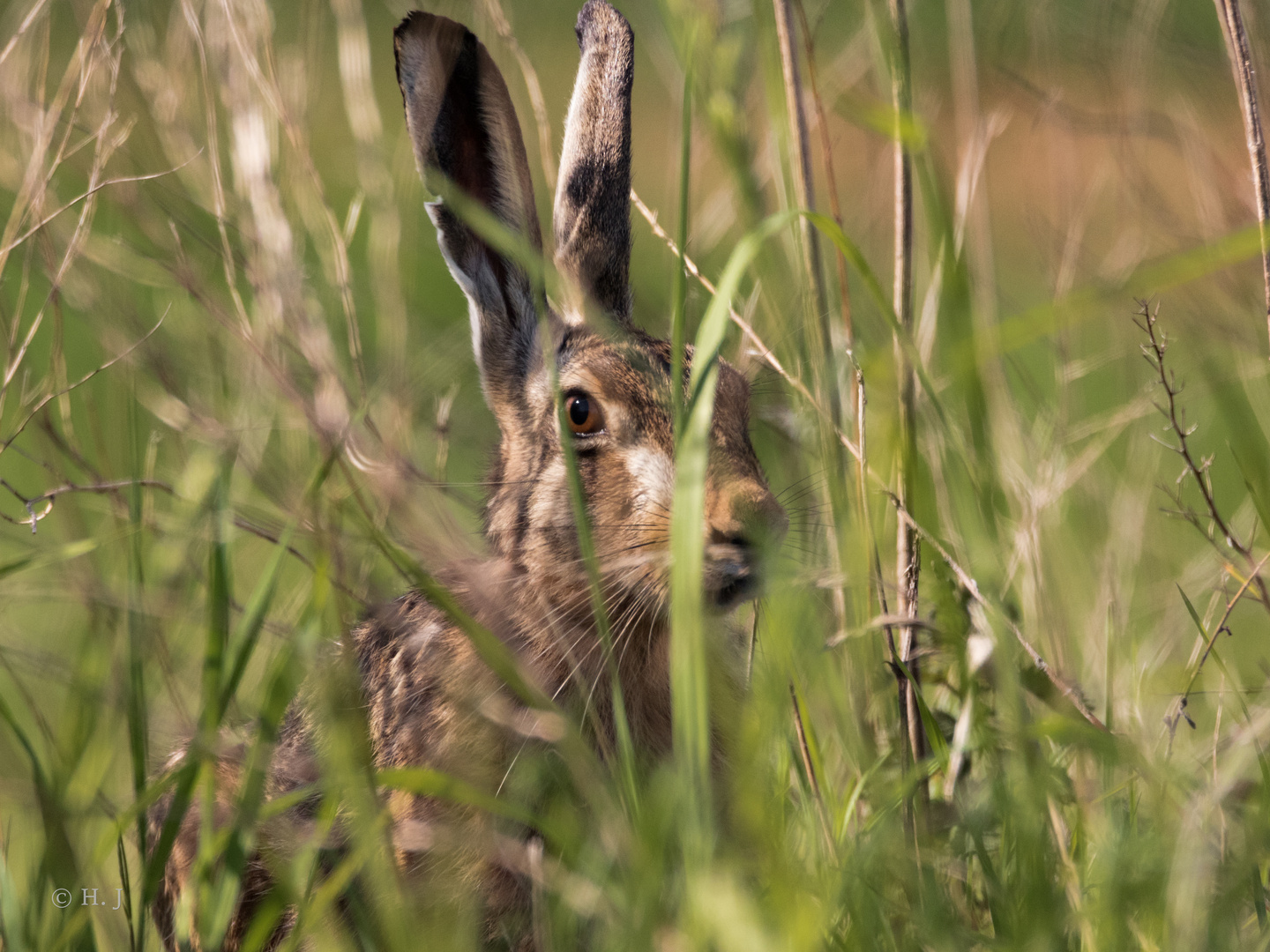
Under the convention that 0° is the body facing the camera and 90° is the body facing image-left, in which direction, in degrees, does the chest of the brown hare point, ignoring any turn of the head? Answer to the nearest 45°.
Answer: approximately 315°

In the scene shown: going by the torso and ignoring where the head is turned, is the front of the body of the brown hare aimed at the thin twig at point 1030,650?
yes

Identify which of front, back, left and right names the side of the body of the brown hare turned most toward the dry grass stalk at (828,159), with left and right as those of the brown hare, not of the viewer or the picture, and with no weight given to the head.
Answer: front

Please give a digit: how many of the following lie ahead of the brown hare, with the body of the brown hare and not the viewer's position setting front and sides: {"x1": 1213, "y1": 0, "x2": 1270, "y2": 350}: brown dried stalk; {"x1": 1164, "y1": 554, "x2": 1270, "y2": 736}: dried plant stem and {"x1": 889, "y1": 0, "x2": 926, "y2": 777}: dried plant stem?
3

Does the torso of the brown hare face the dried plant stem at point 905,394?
yes

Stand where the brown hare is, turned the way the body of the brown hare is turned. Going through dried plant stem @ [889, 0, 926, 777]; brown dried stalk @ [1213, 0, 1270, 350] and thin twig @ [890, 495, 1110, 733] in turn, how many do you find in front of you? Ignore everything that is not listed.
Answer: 3

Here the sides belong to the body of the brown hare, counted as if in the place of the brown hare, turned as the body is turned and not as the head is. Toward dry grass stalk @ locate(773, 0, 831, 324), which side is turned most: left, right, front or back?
front

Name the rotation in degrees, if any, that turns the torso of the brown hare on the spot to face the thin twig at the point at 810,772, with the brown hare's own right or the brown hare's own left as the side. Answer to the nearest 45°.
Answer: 0° — it already faces it
